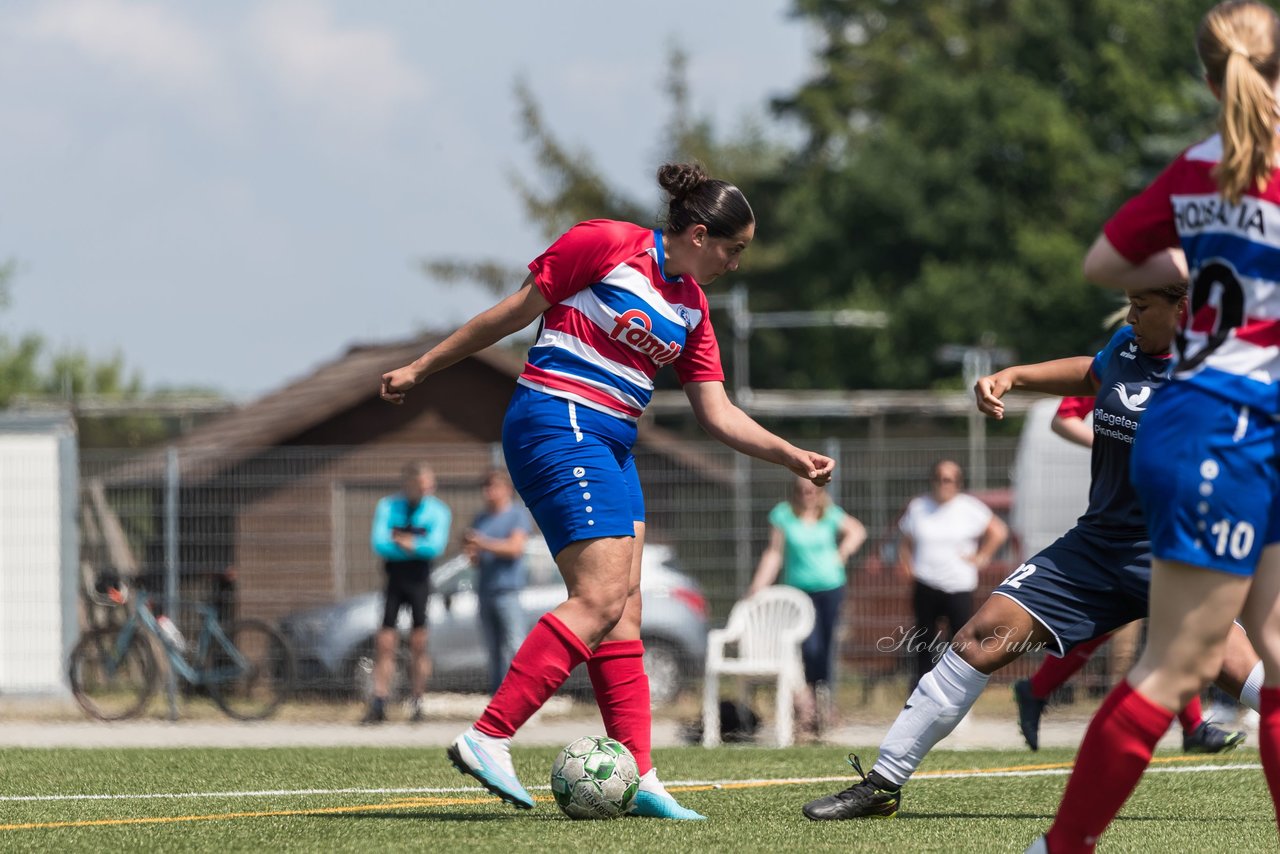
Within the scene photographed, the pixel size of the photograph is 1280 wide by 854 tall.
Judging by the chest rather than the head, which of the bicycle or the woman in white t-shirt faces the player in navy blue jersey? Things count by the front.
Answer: the woman in white t-shirt

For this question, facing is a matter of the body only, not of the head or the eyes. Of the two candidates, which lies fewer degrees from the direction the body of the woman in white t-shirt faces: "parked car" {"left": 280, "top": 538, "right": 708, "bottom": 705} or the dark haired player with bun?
the dark haired player with bun

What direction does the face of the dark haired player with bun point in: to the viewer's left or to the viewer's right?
to the viewer's right

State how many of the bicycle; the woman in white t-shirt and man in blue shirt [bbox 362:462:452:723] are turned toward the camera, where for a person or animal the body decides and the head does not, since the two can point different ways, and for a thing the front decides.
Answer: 2

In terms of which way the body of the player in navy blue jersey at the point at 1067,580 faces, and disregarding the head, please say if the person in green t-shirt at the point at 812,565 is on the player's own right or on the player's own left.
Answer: on the player's own right

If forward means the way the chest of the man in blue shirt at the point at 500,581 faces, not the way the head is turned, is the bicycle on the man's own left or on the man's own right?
on the man's own right

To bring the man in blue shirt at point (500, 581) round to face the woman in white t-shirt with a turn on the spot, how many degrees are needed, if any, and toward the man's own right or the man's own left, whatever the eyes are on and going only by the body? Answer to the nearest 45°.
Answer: approximately 135° to the man's own left

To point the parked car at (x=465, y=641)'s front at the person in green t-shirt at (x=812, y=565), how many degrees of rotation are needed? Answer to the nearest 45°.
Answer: approximately 135° to its left

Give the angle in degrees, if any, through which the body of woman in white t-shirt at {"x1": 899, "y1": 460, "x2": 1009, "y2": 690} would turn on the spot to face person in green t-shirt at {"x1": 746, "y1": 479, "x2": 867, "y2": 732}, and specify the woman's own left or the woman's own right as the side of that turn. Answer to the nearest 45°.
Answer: approximately 90° to the woman's own right

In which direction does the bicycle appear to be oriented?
to the viewer's left

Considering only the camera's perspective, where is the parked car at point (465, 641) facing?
facing to the left of the viewer

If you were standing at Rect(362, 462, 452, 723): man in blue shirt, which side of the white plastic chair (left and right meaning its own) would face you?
right

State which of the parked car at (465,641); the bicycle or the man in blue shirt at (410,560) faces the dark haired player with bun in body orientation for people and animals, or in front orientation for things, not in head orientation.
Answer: the man in blue shirt

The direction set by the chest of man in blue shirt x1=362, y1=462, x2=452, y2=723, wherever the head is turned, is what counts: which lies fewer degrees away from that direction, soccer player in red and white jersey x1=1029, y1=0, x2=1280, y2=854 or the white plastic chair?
the soccer player in red and white jersey

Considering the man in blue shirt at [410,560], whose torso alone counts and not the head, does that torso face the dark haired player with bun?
yes
